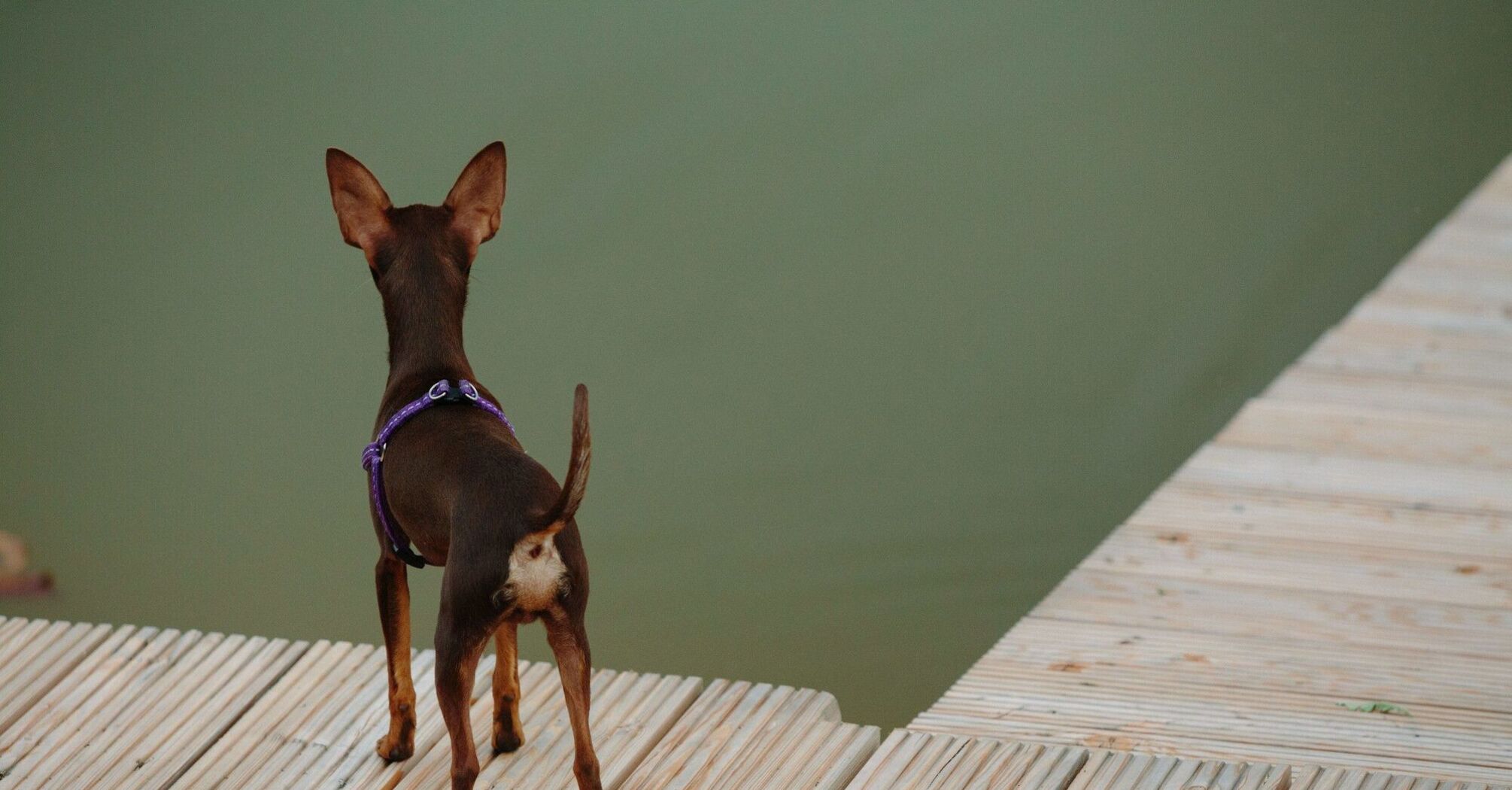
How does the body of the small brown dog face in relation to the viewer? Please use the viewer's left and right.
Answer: facing away from the viewer and to the left of the viewer
